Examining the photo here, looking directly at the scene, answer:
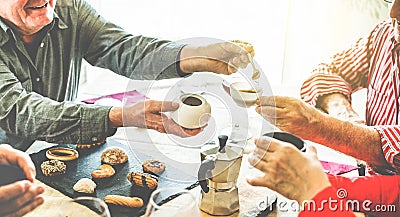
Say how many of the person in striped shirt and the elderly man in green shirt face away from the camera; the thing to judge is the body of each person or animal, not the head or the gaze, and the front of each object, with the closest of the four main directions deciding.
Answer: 0

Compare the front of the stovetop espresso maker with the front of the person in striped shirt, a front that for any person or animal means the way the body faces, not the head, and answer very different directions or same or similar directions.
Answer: very different directions

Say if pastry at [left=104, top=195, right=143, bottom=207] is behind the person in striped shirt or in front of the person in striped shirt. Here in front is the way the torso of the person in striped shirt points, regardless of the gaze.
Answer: in front

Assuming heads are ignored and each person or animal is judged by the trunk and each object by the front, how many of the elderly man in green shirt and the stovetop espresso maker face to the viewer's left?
0

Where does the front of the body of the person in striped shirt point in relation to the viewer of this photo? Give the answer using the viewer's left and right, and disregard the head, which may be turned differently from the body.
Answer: facing the viewer and to the left of the viewer

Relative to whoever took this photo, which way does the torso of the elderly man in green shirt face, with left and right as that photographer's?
facing the viewer and to the right of the viewer
